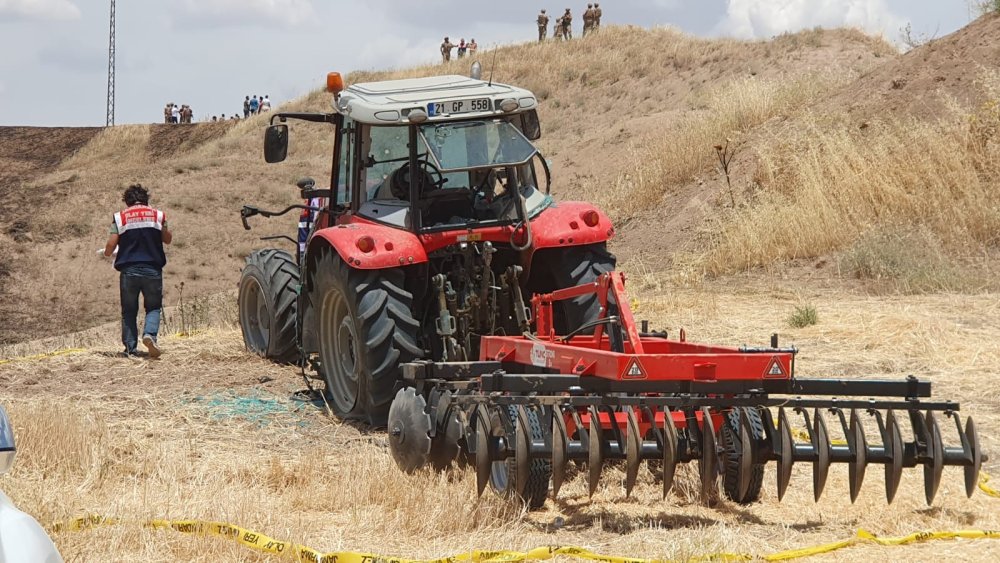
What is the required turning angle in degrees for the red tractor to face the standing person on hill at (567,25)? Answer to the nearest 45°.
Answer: approximately 45° to its right

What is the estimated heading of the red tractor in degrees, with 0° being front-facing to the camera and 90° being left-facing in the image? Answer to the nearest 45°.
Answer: approximately 135°

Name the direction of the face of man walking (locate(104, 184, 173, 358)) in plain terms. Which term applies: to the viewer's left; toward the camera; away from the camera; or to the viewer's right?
away from the camera

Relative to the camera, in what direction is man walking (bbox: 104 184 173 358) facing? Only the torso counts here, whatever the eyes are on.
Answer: away from the camera

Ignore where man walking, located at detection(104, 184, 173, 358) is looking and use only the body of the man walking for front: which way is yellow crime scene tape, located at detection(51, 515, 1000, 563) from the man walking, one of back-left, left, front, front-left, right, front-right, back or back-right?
back

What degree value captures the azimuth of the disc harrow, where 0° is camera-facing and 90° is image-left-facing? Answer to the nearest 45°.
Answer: approximately 135°

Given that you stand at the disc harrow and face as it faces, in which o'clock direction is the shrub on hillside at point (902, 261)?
The shrub on hillside is roughly at 2 o'clock from the disc harrow.
